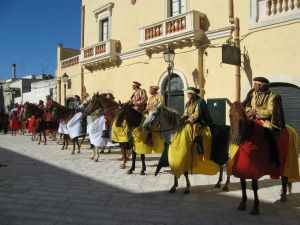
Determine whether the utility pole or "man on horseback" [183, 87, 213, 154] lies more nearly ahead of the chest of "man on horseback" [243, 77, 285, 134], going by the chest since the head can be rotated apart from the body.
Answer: the man on horseback

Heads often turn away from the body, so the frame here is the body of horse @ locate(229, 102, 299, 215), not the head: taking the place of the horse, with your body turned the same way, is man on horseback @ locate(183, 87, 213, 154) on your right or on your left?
on your right

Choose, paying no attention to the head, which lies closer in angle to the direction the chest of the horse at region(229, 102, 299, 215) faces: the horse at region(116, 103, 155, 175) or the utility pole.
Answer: the horse

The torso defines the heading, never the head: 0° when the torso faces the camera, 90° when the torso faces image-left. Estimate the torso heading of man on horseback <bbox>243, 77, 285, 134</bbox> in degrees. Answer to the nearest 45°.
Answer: approximately 45°

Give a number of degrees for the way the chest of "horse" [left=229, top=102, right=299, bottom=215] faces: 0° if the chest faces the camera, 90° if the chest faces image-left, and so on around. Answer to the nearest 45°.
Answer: approximately 45°

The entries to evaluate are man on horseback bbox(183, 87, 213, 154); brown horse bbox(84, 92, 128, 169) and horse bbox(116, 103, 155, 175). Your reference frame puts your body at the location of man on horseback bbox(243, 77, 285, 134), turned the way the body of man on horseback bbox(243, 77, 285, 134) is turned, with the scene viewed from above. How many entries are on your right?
3
